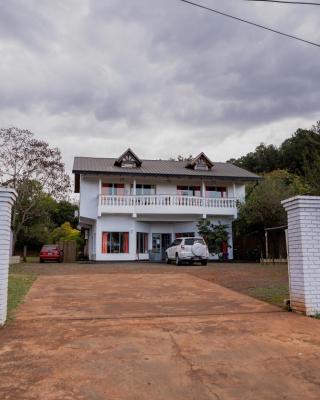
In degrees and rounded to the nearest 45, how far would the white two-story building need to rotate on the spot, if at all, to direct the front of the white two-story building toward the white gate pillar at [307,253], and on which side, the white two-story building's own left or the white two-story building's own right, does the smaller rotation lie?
0° — it already faces it

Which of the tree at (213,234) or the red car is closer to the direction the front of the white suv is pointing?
the tree

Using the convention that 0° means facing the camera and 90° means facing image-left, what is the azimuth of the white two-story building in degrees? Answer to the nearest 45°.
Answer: approximately 0°

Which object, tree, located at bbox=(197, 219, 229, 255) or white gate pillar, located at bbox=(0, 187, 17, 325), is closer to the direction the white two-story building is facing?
the white gate pillar

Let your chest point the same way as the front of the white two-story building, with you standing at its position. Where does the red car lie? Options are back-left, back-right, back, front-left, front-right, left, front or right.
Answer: right

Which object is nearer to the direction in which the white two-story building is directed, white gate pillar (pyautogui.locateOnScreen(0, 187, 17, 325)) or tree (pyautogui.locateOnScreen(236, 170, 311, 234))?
the white gate pillar

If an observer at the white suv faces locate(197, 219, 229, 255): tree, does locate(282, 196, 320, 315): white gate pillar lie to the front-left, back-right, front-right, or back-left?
back-right

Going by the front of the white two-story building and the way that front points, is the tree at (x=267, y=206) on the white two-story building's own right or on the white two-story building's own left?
on the white two-story building's own left

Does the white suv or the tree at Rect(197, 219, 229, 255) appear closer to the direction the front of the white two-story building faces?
the white suv
